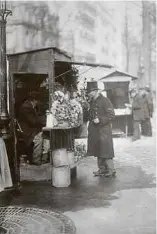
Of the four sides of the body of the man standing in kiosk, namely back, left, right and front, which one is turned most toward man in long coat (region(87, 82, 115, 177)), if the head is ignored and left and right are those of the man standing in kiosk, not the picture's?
front

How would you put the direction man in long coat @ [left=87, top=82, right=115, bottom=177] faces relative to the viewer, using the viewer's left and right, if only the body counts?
facing the viewer and to the left of the viewer

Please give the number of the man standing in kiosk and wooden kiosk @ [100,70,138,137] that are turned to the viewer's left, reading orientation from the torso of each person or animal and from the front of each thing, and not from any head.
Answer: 0

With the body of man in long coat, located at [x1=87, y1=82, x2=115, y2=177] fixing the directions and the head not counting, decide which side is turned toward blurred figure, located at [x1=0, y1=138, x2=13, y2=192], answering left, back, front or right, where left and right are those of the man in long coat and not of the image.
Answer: front

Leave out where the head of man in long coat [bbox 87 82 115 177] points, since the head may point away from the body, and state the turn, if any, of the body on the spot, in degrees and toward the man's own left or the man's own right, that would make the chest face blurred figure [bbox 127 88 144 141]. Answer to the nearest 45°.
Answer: approximately 135° to the man's own right

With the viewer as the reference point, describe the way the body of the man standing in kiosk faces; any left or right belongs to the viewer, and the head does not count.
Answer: facing the viewer and to the right of the viewer

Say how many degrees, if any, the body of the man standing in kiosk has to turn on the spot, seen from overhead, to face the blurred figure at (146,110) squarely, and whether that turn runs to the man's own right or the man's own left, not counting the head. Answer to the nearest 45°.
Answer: approximately 90° to the man's own left

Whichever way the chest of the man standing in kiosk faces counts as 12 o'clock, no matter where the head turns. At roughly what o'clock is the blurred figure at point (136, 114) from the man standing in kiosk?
The blurred figure is roughly at 9 o'clock from the man standing in kiosk.

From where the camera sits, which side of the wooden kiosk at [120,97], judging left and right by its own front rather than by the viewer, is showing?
front

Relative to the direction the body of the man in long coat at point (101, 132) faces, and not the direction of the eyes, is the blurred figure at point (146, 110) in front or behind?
behind

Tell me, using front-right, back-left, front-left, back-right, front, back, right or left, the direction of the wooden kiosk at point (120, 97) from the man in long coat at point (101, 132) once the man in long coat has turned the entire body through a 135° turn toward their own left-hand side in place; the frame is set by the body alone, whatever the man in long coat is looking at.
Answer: left

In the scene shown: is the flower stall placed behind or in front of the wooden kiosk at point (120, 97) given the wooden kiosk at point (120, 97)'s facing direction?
in front

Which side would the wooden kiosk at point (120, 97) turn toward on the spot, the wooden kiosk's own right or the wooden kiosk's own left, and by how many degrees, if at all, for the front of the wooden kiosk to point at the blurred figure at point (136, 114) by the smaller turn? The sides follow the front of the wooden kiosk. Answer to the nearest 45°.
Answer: approximately 45° to the wooden kiosk's own left
